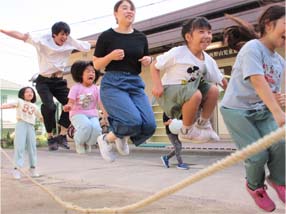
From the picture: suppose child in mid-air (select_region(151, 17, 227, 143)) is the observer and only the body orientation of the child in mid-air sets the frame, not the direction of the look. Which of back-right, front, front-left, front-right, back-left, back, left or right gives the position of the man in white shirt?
back

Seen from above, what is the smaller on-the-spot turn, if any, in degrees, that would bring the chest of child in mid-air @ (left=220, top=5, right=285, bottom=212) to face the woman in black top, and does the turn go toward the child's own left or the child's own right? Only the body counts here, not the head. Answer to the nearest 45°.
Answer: approximately 180°

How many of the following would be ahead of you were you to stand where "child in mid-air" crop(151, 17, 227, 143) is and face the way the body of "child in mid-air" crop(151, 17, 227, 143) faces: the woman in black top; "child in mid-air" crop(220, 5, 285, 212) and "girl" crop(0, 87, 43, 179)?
1

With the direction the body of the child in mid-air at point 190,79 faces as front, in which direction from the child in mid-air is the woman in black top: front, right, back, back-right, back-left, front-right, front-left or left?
back

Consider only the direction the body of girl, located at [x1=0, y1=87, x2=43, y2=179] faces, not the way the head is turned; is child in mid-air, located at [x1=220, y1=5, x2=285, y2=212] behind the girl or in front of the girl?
in front

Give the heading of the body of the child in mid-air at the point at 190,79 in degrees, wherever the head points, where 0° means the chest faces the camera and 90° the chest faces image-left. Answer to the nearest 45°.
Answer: approximately 315°
